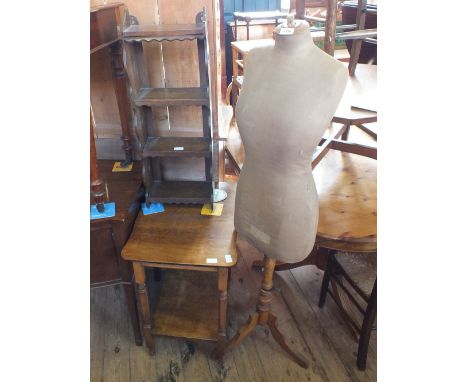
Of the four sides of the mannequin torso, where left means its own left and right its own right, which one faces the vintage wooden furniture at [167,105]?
right

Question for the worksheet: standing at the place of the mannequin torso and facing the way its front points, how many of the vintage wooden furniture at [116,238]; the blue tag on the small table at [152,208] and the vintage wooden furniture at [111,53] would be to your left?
0

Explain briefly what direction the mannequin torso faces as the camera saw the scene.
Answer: facing the viewer and to the left of the viewer

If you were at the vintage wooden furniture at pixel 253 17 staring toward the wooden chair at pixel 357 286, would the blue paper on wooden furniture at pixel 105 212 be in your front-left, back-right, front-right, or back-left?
front-right

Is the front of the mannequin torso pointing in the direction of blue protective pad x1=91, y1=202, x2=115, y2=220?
no

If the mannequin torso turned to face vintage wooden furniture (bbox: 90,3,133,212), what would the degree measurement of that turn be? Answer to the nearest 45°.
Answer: approximately 90° to its right

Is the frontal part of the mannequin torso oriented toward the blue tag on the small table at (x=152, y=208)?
no

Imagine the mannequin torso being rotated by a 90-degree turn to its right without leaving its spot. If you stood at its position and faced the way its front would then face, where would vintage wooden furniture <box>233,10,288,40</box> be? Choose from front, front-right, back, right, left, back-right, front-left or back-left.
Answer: front-right

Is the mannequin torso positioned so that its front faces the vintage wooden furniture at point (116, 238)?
no
